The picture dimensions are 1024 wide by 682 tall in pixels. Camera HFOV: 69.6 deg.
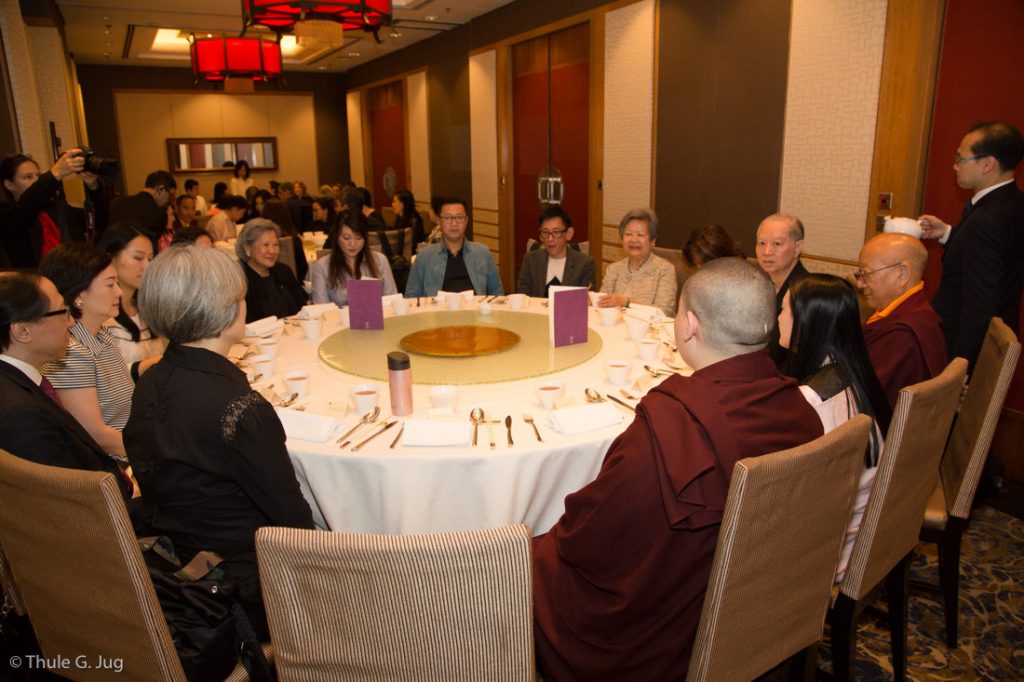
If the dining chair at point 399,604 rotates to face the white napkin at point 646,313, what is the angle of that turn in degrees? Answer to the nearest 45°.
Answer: approximately 45° to its right

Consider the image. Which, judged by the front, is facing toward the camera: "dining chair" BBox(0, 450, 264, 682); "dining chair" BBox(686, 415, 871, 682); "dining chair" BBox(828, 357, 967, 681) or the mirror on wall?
the mirror on wall

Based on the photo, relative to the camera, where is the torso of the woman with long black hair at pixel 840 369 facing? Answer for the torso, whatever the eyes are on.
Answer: to the viewer's left

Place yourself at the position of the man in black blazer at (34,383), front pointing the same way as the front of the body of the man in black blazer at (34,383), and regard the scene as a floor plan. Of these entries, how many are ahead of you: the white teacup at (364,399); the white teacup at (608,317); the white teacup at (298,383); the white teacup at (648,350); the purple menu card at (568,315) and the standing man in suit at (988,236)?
6

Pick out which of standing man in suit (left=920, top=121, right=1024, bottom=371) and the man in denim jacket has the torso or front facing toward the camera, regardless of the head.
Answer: the man in denim jacket

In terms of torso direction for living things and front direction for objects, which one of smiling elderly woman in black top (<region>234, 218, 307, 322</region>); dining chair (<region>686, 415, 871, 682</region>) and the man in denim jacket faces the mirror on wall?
the dining chair

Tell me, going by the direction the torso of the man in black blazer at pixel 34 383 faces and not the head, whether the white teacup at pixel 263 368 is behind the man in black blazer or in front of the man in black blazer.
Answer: in front

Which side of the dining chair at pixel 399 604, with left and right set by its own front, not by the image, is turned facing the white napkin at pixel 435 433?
front

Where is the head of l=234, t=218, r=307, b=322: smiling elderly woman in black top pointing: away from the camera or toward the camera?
toward the camera

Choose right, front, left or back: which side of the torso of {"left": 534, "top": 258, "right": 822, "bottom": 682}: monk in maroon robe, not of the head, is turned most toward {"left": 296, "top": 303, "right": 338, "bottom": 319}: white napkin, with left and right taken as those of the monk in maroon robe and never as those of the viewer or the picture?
front

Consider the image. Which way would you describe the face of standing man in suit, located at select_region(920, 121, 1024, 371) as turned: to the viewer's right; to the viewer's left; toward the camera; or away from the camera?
to the viewer's left

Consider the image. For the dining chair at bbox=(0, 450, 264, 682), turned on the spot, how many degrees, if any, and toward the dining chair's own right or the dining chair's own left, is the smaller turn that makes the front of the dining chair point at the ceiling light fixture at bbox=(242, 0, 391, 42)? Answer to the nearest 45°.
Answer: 0° — it already faces it

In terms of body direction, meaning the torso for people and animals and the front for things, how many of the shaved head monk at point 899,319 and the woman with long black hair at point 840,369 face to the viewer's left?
2

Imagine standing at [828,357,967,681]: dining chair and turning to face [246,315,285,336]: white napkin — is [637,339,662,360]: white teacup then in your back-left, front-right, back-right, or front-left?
front-right

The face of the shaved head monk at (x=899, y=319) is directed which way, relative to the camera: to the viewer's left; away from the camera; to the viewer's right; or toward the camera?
to the viewer's left

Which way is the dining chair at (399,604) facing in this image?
away from the camera

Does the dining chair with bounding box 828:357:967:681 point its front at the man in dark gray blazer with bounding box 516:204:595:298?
yes

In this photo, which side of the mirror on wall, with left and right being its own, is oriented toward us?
front

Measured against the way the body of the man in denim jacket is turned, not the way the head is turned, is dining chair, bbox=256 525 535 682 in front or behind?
in front

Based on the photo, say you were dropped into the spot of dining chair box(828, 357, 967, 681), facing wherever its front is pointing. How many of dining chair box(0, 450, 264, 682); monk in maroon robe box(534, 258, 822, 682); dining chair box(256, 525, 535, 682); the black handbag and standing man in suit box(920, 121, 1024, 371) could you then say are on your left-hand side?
4

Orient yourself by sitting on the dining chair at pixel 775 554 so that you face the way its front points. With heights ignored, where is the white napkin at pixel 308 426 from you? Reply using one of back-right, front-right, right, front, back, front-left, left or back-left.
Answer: front-left

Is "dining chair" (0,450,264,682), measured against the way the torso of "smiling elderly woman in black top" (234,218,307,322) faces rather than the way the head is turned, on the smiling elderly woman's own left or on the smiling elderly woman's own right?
on the smiling elderly woman's own right

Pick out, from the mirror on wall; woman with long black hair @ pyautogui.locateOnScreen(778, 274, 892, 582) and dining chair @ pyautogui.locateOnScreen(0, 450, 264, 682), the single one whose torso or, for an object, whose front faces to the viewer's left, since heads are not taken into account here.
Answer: the woman with long black hair
